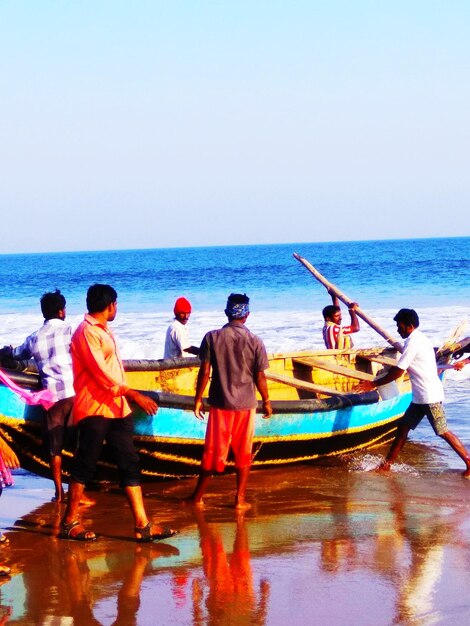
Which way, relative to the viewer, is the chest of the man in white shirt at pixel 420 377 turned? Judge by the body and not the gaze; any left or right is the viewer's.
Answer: facing to the left of the viewer

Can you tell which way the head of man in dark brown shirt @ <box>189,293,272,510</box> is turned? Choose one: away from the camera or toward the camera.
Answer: away from the camera

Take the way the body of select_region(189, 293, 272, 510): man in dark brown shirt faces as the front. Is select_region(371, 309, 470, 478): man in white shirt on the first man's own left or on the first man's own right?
on the first man's own right

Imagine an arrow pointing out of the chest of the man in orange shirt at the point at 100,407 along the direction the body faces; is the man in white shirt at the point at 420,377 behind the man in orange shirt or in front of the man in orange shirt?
in front

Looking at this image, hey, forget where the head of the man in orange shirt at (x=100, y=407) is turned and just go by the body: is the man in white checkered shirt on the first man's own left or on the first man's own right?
on the first man's own left

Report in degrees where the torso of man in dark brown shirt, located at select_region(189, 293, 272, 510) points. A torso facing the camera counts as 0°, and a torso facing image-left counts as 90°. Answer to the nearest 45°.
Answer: approximately 180°

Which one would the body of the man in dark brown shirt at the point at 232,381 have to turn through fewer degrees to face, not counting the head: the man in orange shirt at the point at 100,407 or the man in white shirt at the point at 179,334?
the man in white shirt

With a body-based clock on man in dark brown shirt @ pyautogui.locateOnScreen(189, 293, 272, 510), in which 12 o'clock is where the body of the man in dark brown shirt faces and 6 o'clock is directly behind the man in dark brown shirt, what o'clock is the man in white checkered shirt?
The man in white checkered shirt is roughly at 9 o'clock from the man in dark brown shirt.

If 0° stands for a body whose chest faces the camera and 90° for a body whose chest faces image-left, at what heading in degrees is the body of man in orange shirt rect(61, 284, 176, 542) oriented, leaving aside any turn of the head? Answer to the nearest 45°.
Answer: approximately 270°

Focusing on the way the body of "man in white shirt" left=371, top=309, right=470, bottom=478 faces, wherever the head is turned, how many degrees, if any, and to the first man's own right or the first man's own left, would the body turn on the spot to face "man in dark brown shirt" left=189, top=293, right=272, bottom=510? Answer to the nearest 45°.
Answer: approximately 45° to the first man's own left

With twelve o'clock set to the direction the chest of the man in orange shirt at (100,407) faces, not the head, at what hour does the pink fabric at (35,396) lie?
The pink fabric is roughly at 8 o'clock from the man in orange shirt.

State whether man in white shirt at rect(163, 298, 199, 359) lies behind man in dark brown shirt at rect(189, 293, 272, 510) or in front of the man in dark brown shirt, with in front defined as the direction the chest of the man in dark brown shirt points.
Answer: in front

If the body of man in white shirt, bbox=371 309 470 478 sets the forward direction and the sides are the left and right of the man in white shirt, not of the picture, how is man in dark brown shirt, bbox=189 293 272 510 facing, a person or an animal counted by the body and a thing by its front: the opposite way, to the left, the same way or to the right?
to the right

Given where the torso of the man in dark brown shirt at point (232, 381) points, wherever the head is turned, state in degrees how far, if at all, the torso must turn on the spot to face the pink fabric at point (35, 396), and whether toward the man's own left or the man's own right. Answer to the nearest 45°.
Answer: approximately 90° to the man's own left

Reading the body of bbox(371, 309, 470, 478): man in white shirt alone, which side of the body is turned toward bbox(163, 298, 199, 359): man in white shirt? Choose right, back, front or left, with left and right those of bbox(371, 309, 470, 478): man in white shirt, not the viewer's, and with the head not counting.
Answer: front

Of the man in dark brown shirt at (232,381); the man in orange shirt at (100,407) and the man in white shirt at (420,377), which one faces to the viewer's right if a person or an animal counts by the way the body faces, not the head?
the man in orange shirt
